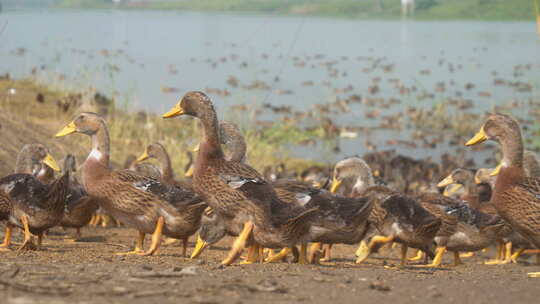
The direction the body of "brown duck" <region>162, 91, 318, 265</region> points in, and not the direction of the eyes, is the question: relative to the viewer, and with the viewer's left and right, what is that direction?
facing to the left of the viewer

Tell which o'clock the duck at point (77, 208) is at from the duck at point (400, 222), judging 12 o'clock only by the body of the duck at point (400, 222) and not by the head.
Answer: the duck at point (77, 208) is roughly at 12 o'clock from the duck at point (400, 222).

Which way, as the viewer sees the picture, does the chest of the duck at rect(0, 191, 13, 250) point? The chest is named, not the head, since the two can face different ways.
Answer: to the viewer's left

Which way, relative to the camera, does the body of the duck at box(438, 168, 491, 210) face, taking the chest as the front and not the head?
to the viewer's left

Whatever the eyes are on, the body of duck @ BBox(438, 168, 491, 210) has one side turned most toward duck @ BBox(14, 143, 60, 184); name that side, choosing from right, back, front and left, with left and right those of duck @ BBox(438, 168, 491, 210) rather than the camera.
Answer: front

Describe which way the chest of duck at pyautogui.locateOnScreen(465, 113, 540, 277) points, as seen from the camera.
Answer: to the viewer's left

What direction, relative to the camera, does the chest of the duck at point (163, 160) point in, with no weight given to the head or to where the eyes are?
to the viewer's left

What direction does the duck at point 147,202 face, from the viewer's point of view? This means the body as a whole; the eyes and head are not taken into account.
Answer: to the viewer's left

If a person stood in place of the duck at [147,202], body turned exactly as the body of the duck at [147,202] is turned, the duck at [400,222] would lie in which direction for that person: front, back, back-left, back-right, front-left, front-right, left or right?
back

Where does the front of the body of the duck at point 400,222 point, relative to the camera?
to the viewer's left

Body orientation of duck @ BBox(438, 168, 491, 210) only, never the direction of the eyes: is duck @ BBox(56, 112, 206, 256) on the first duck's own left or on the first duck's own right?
on the first duck's own left
